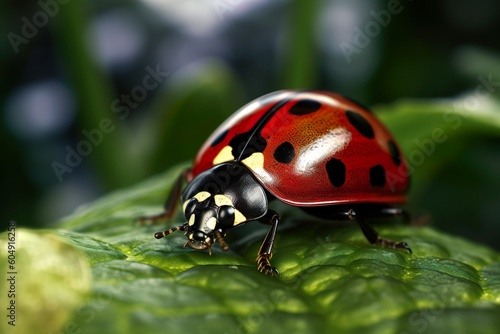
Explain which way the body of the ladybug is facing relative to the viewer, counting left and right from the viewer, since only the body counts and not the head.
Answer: facing the viewer and to the left of the viewer

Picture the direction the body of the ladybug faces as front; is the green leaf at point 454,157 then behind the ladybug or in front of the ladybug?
behind
